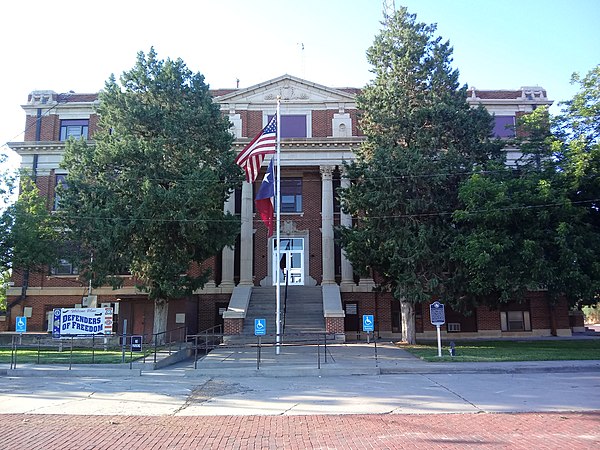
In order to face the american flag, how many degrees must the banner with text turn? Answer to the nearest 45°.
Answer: approximately 45° to its left

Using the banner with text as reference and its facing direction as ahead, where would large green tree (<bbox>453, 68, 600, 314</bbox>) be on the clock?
The large green tree is roughly at 10 o'clock from the banner with text.

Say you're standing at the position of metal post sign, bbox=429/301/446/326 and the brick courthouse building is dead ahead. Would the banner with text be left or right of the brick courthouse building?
left

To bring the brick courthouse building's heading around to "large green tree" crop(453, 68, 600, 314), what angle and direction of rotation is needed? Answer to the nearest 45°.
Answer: approximately 45° to its left

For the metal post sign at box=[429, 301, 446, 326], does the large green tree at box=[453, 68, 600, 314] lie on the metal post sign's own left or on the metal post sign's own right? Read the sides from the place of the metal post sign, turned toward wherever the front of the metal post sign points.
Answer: on the metal post sign's own left
